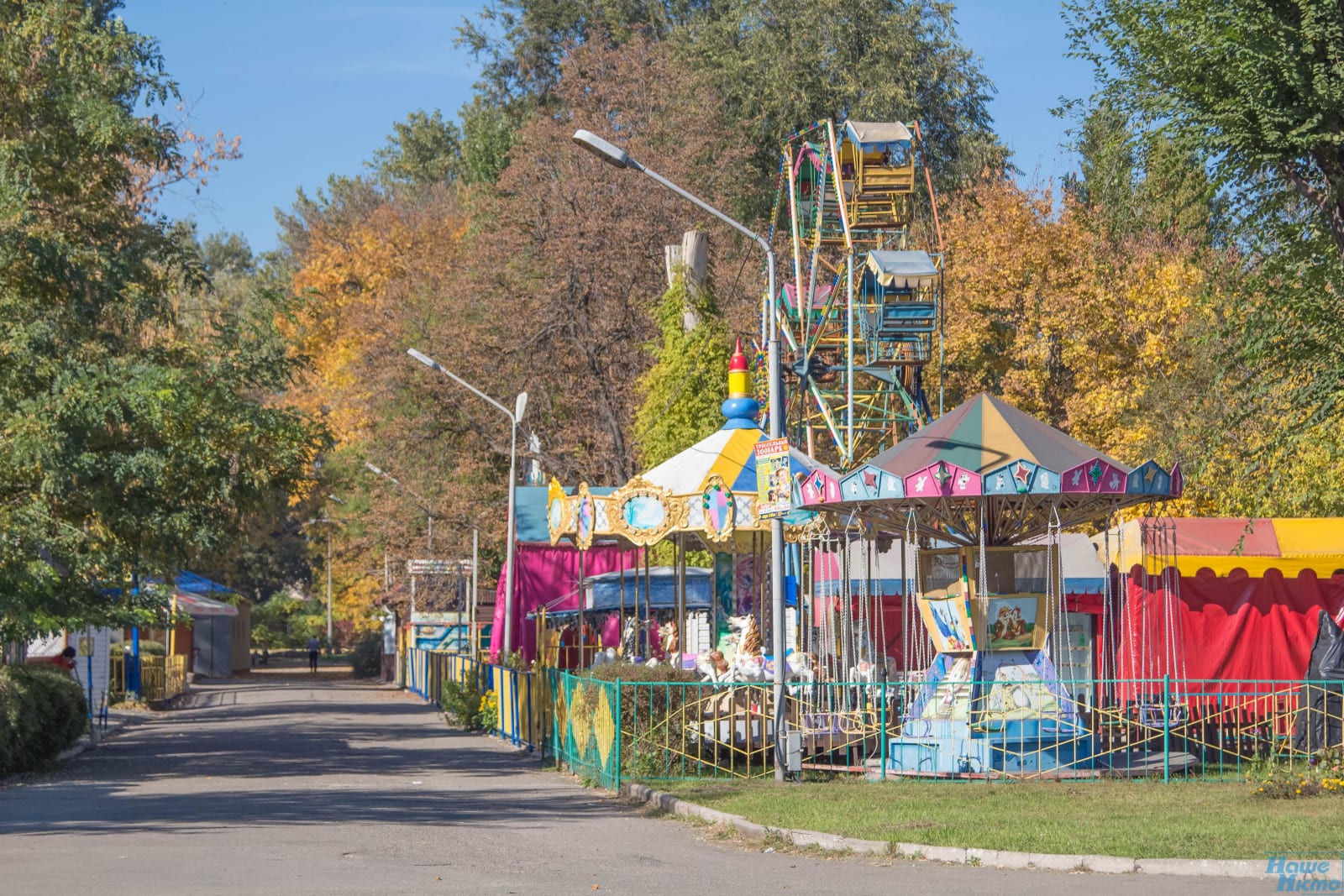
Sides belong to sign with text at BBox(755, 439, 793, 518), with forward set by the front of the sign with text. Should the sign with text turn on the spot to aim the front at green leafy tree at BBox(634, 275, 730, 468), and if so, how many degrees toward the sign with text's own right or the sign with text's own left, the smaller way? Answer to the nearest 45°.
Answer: approximately 180°

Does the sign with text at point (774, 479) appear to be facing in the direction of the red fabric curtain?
no

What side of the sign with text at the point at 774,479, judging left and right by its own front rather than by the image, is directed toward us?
front

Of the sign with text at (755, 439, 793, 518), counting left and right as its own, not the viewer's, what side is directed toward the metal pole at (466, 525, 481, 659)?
back

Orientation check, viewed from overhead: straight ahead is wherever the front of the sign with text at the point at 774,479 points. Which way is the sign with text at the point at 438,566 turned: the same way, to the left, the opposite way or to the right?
the same way

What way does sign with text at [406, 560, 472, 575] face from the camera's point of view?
toward the camera

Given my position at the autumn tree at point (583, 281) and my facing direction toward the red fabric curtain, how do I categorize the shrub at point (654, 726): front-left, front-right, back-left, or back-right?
front-right

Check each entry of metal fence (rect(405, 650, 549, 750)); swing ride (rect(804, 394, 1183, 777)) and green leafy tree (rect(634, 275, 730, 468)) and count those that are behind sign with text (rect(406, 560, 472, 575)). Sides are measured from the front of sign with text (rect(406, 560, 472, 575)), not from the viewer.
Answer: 0
